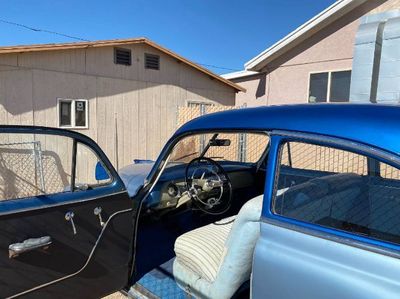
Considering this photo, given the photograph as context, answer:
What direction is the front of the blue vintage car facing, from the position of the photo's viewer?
facing away from the viewer and to the left of the viewer

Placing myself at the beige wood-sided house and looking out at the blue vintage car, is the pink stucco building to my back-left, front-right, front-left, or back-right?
front-left

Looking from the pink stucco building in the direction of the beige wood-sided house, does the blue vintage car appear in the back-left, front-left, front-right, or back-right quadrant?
front-left

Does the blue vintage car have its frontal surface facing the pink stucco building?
no

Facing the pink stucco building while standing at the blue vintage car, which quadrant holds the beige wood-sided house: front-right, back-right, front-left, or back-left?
front-left

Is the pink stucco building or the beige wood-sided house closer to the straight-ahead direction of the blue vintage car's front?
the beige wood-sided house

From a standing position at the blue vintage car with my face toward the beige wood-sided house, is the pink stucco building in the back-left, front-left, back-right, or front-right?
front-right

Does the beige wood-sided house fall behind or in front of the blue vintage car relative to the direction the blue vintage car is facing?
in front
